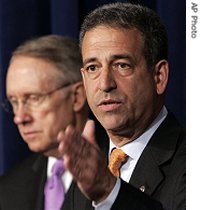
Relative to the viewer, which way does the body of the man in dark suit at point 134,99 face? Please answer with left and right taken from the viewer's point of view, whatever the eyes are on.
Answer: facing the viewer and to the left of the viewer

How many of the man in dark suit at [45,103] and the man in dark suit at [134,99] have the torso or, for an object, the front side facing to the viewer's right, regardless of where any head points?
0
